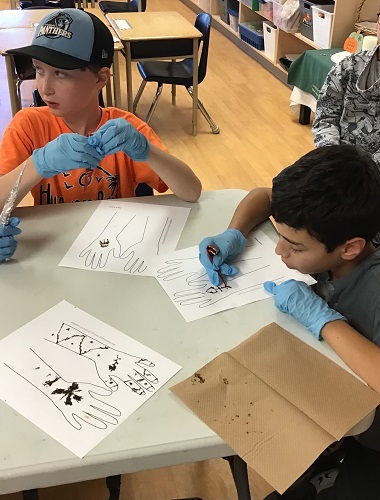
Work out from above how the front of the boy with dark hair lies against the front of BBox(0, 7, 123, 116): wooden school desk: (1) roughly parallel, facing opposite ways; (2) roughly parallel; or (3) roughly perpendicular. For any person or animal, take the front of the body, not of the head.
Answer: roughly perpendicular

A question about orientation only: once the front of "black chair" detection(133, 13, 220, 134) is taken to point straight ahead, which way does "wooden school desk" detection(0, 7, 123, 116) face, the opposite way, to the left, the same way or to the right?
to the left

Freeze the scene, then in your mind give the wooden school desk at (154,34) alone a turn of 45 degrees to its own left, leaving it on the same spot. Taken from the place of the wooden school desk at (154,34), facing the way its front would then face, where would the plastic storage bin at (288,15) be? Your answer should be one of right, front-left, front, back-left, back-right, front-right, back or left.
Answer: front

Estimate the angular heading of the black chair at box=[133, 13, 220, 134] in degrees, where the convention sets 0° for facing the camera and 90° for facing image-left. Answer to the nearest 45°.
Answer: approximately 90°

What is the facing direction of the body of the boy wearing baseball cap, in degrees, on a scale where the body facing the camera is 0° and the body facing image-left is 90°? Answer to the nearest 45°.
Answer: approximately 0°

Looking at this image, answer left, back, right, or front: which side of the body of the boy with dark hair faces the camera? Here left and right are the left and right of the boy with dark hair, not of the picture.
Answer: left
